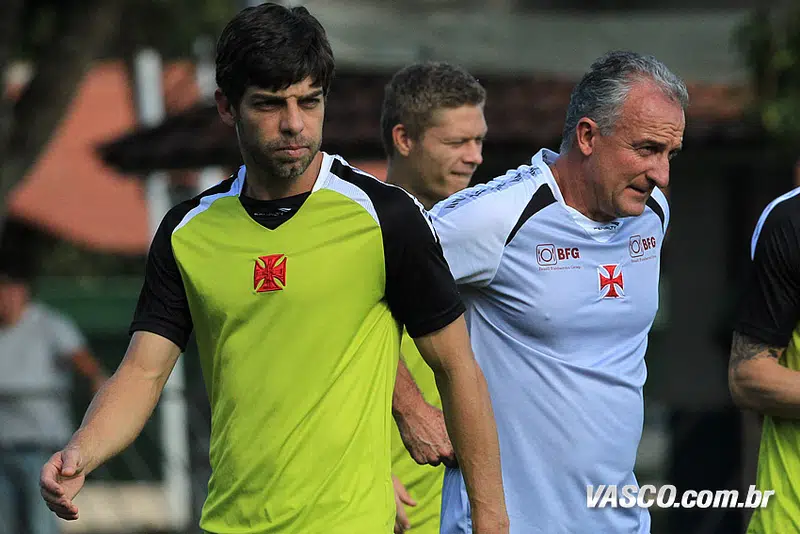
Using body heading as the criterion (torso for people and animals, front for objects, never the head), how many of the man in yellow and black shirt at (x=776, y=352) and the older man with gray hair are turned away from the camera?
0

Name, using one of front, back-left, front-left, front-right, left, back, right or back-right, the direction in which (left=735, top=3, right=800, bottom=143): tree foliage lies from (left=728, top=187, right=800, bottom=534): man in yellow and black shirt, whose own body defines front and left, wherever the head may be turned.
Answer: back-left

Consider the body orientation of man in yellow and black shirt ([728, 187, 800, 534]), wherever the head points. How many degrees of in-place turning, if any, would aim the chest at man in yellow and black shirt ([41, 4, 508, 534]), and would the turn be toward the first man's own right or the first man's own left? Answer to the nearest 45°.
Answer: approximately 90° to the first man's own right

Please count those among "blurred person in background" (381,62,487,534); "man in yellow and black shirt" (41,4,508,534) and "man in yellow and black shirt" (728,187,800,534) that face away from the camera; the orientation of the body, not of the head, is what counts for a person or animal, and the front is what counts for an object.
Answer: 0

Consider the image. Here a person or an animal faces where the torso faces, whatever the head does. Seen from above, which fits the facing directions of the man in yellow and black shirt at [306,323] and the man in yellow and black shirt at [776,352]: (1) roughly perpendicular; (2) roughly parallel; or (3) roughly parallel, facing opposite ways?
roughly parallel

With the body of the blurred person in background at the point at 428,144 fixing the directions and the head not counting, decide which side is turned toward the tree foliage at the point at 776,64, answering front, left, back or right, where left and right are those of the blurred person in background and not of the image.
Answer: left

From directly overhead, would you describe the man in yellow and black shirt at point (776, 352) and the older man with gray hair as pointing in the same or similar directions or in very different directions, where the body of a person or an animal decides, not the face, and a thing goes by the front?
same or similar directions

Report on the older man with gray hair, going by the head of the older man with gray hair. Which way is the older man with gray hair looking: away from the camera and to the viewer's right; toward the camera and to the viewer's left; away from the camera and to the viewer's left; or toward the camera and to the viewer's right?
toward the camera and to the viewer's right

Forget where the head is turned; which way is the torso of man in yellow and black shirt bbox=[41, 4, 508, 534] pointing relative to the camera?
toward the camera

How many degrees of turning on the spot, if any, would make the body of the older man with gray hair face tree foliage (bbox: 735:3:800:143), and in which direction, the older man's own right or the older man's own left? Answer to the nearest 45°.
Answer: approximately 135° to the older man's own left

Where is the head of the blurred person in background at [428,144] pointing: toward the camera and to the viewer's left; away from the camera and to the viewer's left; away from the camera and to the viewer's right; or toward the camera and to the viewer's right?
toward the camera and to the viewer's right

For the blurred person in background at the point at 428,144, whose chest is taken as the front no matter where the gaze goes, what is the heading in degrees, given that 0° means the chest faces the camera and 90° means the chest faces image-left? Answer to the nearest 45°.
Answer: approximately 315°
